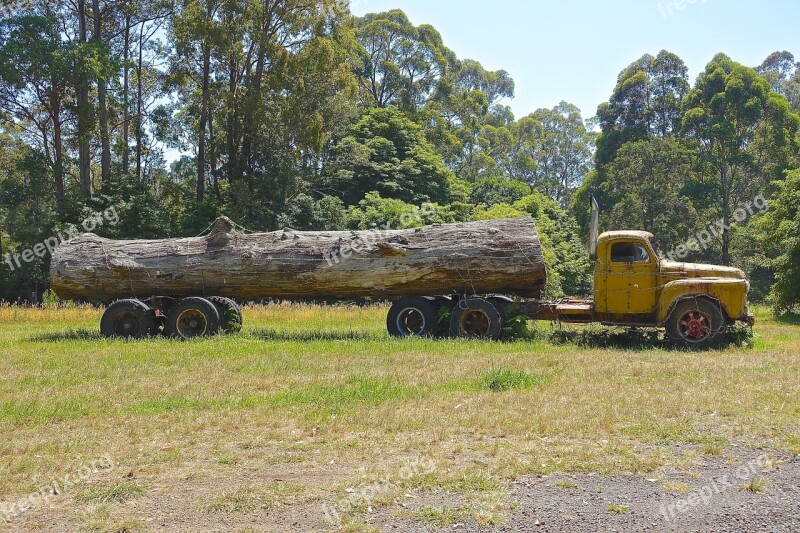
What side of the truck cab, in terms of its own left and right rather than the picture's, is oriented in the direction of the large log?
back

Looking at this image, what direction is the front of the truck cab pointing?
to the viewer's right
